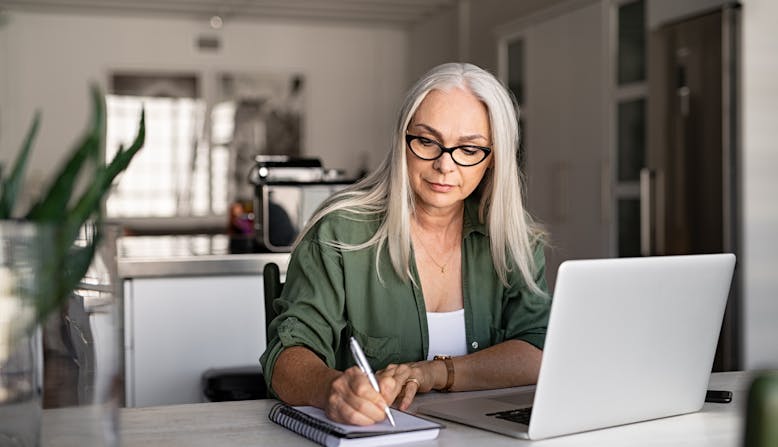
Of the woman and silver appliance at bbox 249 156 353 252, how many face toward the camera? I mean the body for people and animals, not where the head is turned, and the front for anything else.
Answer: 2

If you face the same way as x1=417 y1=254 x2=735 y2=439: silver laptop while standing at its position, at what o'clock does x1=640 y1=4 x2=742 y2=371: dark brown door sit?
The dark brown door is roughly at 2 o'clock from the silver laptop.

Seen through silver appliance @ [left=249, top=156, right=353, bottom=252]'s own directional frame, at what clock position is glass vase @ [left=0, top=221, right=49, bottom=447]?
The glass vase is roughly at 12 o'clock from the silver appliance.

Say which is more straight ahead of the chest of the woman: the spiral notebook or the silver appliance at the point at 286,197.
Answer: the spiral notebook

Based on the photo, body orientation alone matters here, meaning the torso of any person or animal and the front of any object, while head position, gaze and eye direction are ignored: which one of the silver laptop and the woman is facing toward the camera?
the woman

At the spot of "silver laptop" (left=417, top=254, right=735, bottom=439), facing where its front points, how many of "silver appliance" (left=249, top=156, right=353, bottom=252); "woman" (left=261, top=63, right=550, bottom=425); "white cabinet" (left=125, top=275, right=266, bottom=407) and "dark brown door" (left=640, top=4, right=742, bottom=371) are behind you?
0

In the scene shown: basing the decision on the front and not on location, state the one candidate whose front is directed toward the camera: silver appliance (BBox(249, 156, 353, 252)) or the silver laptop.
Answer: the silver appliance

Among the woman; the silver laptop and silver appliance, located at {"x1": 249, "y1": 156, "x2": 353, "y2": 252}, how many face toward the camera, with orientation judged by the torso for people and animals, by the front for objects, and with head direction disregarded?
2

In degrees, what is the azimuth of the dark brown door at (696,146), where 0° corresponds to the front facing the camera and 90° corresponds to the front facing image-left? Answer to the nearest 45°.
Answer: approximately 45°

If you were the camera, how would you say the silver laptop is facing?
facing away from the viewer and to the left of the viewer

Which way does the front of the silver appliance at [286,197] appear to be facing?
toward the camera

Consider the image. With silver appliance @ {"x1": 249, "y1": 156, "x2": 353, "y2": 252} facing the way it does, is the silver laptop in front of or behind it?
in front

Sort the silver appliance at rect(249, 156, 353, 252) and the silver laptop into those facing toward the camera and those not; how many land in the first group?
1

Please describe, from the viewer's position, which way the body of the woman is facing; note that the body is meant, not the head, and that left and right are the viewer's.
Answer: facing the viewer

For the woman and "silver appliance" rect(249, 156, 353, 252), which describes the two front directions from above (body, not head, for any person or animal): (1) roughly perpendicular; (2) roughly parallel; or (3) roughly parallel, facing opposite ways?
roughly parallel
